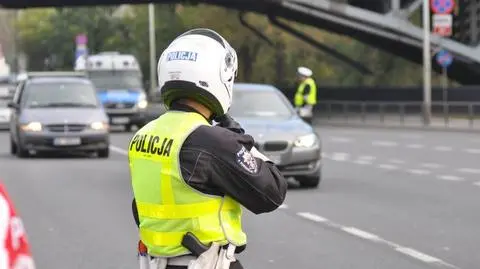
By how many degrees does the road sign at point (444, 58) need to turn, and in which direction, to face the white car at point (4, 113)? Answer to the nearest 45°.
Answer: approximately 90° to its right

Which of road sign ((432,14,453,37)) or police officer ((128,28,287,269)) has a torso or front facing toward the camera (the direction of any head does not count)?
the road sign

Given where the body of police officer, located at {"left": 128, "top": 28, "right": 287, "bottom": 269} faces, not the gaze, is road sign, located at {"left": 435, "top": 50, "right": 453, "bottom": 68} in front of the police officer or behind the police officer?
in front

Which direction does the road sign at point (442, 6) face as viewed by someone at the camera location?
facing the viewer

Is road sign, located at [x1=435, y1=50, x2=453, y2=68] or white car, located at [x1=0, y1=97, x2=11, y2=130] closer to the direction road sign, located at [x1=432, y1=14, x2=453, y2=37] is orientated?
the white car

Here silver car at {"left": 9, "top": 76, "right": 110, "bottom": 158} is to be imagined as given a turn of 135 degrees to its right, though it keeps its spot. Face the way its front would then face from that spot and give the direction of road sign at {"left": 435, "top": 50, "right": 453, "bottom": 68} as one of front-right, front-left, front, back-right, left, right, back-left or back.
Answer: right

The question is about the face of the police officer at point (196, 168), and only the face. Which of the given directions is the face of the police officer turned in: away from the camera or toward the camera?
away from the camera

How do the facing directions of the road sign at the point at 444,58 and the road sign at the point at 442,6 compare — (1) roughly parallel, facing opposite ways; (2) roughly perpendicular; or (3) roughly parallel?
roughly parallel

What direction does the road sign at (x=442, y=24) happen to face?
toward the camera
